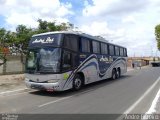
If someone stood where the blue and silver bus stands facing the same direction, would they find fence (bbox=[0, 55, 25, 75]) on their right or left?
on their right

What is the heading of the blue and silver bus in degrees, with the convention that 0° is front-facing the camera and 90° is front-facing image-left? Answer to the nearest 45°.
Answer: approximately 45°
